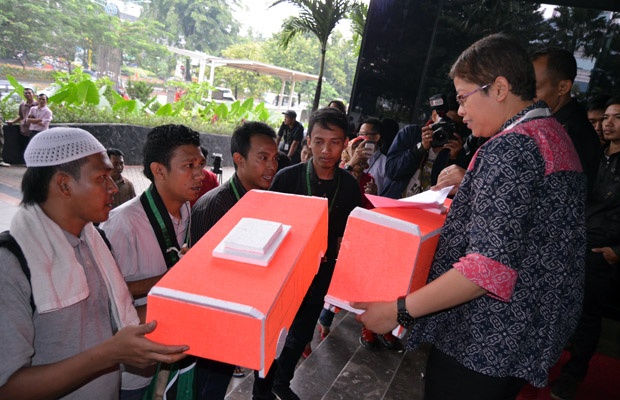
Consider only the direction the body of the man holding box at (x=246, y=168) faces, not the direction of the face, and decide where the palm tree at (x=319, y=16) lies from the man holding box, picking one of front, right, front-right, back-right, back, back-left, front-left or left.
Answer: back-left

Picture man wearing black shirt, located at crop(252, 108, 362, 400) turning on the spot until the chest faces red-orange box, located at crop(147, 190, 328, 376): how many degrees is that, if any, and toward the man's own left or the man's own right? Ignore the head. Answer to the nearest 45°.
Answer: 0° — they already face it

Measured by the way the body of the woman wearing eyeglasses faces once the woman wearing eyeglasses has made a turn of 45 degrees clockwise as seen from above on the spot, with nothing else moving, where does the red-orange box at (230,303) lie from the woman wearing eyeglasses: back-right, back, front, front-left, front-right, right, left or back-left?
left

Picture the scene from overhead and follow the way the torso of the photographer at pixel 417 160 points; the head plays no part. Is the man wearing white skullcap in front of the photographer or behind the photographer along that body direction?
in front

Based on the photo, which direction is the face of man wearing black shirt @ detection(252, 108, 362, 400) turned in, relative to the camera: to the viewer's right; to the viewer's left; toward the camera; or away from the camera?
toward the camera

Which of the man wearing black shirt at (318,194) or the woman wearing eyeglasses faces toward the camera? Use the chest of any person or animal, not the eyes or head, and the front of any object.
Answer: the man wearing black shirt

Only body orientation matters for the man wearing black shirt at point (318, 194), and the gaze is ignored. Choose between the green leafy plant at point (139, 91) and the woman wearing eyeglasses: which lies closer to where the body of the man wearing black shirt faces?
the woman wearing eyeglasses

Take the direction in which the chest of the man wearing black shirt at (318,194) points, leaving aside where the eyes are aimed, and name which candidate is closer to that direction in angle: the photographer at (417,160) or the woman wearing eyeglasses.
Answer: the woman wearing eyeglasses

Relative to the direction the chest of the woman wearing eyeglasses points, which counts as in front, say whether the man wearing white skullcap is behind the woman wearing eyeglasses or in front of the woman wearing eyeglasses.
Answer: in front

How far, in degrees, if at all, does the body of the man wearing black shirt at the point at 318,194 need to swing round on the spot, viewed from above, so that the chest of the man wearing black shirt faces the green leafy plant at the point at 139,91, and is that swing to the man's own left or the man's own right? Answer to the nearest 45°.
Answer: approximately 135° to the man's own right

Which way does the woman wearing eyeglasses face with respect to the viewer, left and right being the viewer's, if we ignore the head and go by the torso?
facing to the left of the viewer

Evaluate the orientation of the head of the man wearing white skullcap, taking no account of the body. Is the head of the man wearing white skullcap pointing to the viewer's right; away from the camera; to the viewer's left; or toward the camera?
to the viewer's right

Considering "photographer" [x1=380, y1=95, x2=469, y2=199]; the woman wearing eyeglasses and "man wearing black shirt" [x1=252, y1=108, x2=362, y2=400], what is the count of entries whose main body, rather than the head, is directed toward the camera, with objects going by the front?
2

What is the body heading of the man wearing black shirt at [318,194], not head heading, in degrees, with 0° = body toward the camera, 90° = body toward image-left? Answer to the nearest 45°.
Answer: approximately 0°

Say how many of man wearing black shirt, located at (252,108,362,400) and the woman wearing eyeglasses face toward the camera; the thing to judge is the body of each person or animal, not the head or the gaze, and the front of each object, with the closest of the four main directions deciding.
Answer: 1
